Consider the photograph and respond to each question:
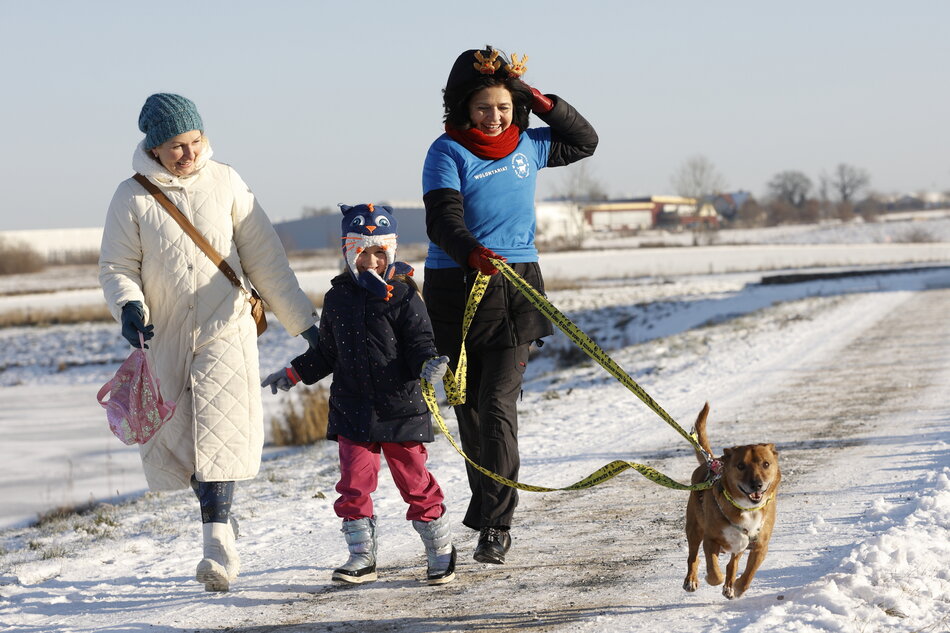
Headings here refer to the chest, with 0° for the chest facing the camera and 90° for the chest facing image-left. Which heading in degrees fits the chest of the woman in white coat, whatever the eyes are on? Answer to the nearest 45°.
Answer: approximately 0°

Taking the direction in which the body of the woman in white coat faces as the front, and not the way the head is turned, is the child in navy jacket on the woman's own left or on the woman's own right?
on the woman's own left

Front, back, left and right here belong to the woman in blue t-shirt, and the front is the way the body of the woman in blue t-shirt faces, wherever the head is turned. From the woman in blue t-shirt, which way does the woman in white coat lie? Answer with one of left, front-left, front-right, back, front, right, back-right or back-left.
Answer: right

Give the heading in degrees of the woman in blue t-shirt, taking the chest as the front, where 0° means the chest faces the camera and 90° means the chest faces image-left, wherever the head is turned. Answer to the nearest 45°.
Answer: approximately 0°

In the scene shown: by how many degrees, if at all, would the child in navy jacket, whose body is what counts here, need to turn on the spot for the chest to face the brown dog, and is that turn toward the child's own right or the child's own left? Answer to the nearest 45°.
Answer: approximately 45° to the child's own left

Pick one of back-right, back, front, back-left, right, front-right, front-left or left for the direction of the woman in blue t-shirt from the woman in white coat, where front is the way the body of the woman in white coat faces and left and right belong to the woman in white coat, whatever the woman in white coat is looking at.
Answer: left

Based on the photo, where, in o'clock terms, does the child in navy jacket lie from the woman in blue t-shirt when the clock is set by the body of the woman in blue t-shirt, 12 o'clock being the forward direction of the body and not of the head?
The child in navy jacket is roughly at 2 o'clock from the woman in blue t-shirt.

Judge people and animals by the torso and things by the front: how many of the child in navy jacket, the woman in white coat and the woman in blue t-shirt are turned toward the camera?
3

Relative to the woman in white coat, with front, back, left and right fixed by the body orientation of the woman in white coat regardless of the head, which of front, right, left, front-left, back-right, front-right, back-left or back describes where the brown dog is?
front-left
